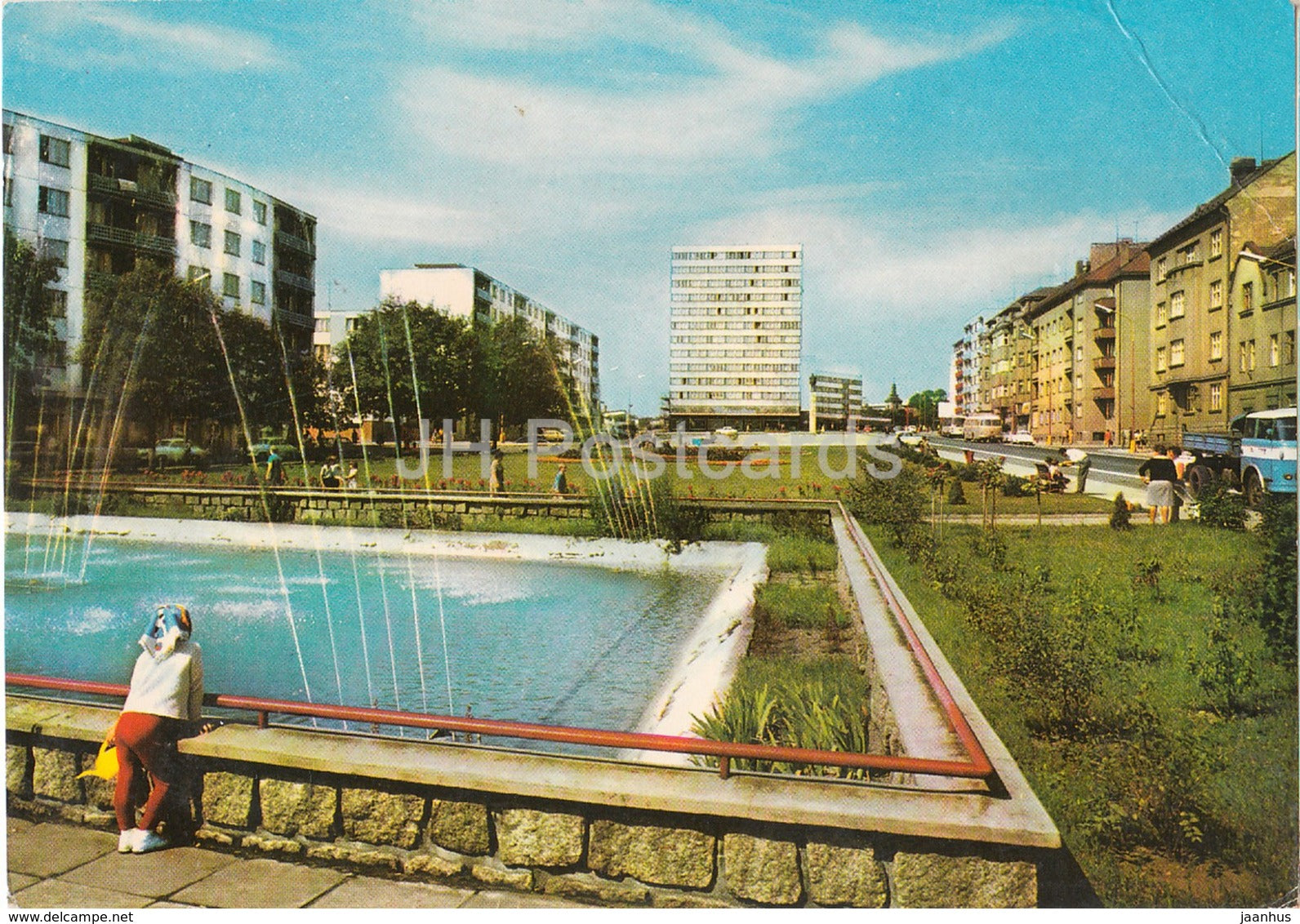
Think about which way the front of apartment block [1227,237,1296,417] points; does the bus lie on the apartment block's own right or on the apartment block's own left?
on the apartment block's own right

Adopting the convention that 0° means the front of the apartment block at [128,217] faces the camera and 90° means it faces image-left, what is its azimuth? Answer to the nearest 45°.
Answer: approximately 315°

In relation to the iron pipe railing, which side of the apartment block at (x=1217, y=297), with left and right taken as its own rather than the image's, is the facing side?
left

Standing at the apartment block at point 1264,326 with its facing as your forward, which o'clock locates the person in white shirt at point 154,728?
The person in white shirt is roughly at 10 o'clock from the apartment block.

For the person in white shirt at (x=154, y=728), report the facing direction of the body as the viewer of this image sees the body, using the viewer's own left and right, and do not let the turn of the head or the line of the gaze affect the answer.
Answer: facing away from the viewer and to the right of the viewer

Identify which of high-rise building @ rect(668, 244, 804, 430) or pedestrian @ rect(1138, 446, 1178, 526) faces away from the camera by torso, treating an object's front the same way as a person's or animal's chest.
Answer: the pedestrian

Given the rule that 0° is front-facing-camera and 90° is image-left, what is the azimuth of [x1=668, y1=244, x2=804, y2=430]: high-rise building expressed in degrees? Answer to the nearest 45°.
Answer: approximately 0°

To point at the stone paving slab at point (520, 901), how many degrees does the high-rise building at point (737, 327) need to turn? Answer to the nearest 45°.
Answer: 0° — it already faces it

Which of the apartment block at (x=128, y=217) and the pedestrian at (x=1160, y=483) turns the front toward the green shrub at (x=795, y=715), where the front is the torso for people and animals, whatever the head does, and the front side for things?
the apartment block

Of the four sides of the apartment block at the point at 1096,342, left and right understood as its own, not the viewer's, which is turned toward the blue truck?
left
